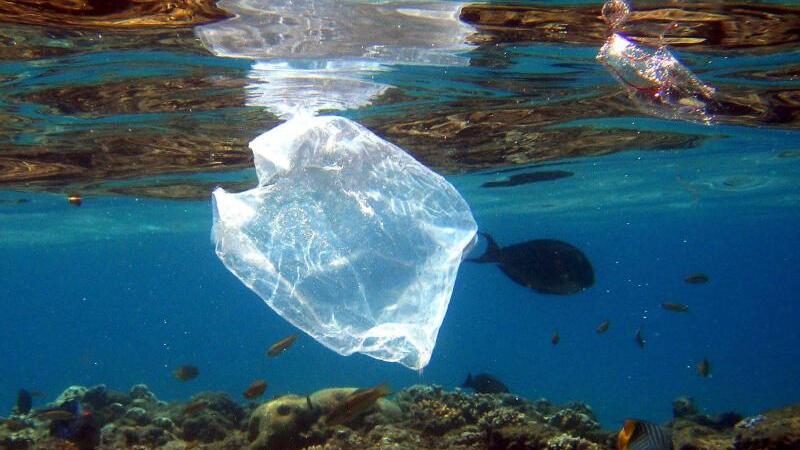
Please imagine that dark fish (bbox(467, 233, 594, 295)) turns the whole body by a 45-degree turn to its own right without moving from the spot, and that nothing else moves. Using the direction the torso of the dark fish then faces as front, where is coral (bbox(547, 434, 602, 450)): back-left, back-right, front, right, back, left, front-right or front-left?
front-right

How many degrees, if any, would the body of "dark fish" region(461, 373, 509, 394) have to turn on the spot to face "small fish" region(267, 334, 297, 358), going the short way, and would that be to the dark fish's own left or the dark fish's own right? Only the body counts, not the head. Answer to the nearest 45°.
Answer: approximately 135° to the dark fish's own right

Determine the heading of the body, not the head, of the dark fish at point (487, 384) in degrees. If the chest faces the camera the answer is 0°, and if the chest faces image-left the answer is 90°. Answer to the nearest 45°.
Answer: approximately 270°

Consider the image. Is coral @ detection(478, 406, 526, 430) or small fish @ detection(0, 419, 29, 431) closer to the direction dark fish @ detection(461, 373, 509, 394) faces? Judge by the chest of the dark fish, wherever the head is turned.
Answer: the coral

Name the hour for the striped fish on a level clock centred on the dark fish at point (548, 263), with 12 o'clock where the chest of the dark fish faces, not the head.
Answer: The striped fish is roughly at 3 o'clock from the dark fish.

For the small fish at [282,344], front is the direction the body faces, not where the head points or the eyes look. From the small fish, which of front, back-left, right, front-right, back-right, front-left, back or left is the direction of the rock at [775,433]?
back-left

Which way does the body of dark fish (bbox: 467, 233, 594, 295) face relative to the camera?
to the viewer's right
